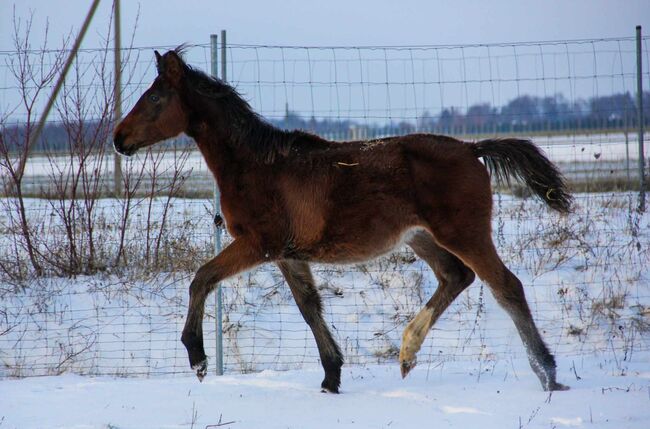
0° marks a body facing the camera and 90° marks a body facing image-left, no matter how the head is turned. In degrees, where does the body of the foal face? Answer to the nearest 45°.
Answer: approximately 90°

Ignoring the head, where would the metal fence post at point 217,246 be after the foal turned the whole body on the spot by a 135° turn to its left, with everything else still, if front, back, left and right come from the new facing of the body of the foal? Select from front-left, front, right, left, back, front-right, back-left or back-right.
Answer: back

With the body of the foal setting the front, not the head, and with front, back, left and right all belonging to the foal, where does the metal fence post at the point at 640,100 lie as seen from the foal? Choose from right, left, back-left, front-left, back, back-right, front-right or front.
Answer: back-right
